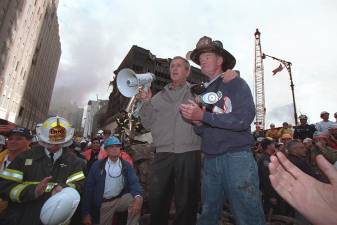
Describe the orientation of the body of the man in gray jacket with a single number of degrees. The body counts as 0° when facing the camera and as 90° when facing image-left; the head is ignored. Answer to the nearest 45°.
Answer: approximately 0°

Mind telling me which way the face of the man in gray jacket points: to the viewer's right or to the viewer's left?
to the viewer's left

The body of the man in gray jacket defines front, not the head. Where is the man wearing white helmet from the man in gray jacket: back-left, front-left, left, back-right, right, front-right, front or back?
right
